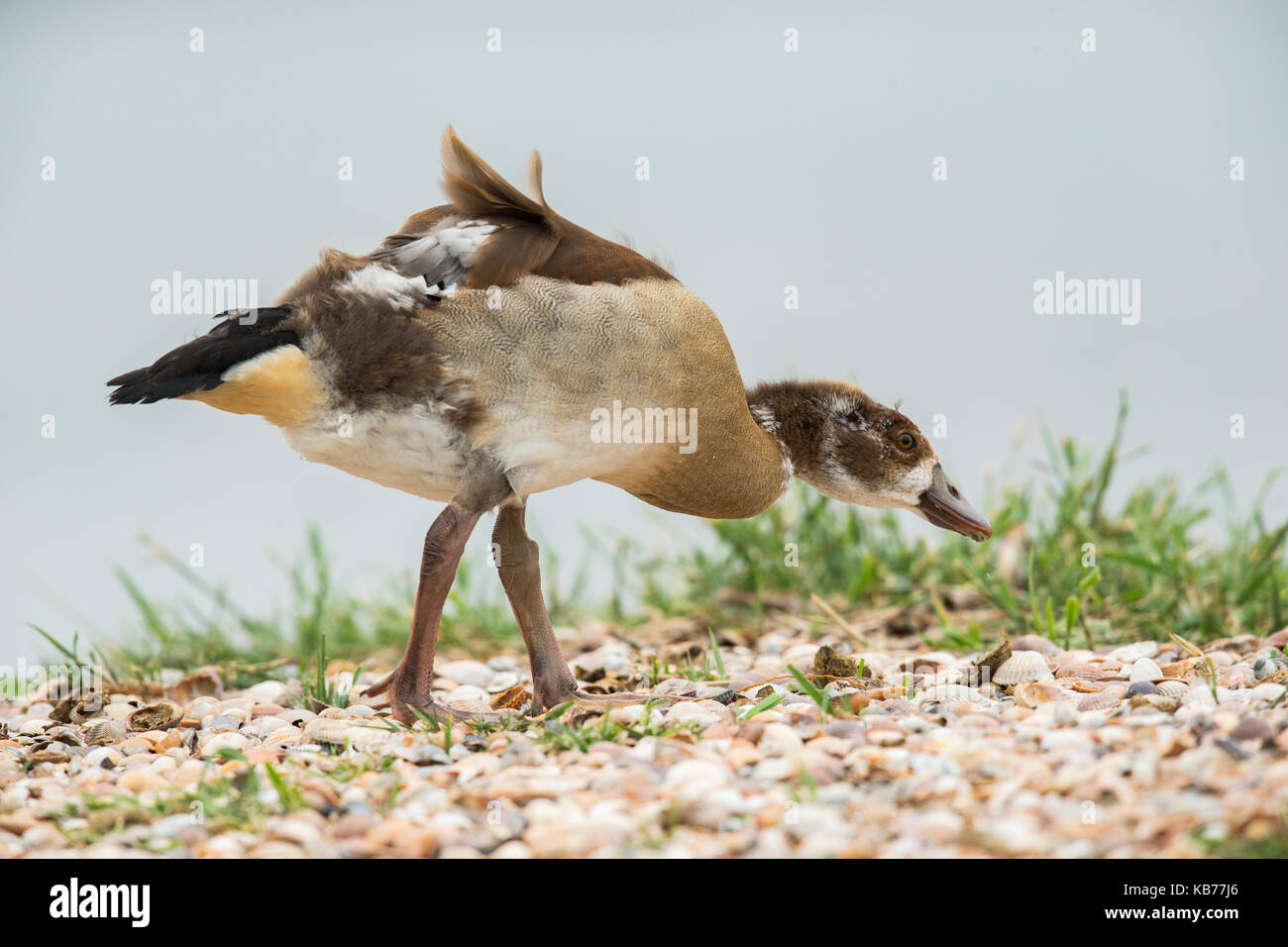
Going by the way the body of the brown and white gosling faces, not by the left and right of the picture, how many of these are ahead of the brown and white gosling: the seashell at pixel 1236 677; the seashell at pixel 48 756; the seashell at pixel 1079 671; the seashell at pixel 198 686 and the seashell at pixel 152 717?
2

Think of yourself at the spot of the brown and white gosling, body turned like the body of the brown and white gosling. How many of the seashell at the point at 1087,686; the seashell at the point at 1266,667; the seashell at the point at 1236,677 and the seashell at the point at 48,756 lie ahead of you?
3

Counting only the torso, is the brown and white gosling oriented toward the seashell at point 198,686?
no

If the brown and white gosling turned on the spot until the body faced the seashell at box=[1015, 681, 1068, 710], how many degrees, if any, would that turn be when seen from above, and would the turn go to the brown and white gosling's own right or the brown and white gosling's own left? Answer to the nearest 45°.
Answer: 0° — it already faces it

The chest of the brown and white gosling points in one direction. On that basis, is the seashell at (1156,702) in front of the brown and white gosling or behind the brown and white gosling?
in front

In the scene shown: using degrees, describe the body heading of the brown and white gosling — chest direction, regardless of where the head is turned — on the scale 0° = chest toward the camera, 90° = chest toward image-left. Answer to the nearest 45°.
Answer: approximately 270°

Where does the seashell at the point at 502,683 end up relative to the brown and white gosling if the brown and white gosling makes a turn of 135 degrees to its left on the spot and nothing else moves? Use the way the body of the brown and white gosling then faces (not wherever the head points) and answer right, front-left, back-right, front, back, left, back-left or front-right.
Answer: front-right

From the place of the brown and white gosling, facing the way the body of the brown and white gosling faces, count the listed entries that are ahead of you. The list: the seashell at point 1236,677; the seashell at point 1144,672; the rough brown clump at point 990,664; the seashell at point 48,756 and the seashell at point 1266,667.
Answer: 4

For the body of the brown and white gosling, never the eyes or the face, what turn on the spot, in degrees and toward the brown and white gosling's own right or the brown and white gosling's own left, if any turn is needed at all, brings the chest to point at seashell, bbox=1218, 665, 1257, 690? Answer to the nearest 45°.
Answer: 0° — it already faces it

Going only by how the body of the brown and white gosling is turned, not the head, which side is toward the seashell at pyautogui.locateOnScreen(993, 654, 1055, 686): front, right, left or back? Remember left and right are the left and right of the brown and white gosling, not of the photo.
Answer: front

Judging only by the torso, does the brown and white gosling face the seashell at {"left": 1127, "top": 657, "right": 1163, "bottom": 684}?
yes

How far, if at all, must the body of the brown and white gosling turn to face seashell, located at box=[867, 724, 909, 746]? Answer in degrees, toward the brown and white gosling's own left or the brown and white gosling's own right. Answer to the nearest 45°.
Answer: approximately 45° to the brown and white gosling's own right

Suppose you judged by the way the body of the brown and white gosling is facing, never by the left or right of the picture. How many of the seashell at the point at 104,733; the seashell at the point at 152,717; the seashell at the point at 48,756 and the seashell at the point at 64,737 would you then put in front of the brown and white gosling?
0

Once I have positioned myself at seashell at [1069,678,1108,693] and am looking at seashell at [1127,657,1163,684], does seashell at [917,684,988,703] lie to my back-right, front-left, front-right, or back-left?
back-left

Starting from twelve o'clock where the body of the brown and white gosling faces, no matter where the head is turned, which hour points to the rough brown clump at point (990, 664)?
The rough brown clump is roughly at 12 o'clock from the brown and white gosling.

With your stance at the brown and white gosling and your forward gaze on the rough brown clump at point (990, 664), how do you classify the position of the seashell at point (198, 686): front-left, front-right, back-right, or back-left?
back-left

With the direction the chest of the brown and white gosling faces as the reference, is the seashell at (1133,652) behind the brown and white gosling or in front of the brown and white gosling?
in front

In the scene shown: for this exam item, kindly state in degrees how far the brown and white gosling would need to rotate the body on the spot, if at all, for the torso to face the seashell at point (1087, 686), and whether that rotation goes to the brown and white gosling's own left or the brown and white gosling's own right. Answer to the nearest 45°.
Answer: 0° — it already faces it
